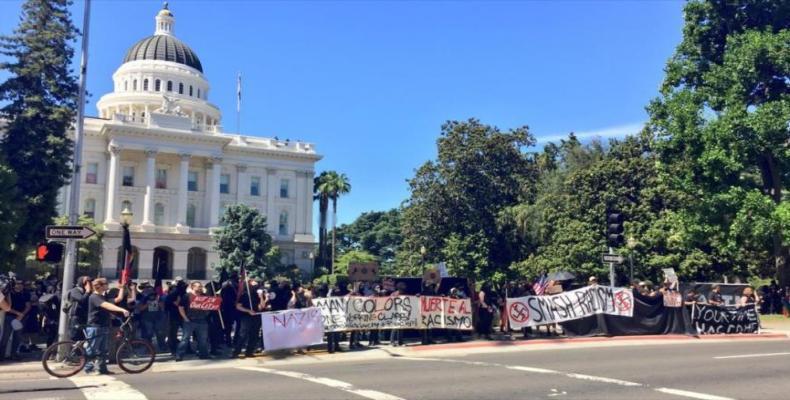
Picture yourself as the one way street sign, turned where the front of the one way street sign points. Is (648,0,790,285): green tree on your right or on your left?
on your left

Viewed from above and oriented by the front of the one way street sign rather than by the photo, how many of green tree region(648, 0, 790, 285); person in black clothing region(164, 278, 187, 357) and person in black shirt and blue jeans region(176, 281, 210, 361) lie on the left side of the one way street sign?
3

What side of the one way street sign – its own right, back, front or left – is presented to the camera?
front

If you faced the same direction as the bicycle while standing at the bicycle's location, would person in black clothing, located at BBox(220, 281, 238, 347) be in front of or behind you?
in front

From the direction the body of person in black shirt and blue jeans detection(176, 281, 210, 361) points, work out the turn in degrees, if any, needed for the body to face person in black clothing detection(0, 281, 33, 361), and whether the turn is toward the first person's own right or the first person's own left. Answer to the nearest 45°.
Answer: approximately 135° to the first person's own right

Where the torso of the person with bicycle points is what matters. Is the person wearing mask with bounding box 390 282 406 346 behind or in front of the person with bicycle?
in front

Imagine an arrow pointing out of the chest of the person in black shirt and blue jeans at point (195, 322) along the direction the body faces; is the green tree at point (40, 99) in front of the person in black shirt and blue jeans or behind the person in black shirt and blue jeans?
behind

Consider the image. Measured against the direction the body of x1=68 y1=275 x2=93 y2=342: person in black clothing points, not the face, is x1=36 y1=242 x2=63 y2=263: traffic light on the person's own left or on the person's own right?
on the person's own left

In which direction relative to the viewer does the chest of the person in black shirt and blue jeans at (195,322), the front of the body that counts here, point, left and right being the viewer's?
facing the viewer and to the right of the viewer

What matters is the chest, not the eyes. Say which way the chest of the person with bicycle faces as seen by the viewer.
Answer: to the viewer's right

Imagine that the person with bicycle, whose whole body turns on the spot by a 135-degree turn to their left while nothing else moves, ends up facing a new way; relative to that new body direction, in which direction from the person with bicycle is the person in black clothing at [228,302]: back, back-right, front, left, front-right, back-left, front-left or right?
right
